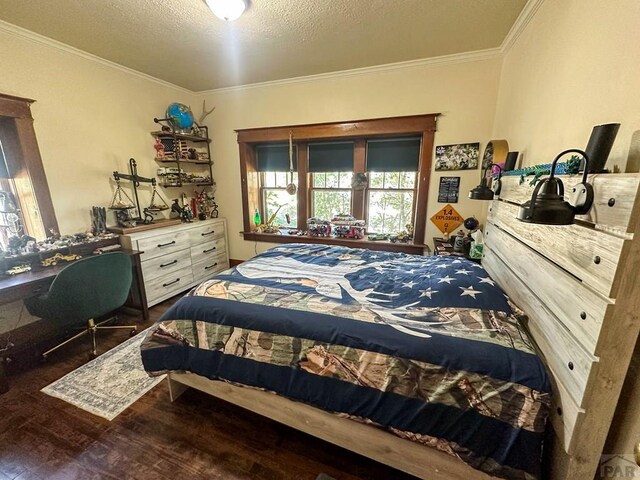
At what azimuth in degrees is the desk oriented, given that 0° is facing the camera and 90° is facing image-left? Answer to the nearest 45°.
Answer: approximately 315°

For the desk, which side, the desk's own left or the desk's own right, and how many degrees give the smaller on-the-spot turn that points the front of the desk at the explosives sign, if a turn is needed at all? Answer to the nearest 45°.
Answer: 0° — it already faces it

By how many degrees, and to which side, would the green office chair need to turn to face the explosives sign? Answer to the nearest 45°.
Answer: approximately 180°

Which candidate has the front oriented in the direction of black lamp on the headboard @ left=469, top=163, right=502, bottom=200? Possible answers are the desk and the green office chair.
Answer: the desk

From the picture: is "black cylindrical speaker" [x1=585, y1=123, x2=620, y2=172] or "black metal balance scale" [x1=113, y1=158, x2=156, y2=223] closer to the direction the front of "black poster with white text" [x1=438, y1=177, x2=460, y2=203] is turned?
the black cylindrical speaker

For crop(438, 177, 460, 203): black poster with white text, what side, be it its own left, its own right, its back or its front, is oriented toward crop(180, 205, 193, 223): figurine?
right

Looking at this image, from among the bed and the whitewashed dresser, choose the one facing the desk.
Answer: the bed

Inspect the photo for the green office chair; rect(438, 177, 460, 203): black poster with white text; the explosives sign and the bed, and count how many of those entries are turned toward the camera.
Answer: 2

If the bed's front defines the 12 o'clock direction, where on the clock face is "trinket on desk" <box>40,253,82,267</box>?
The trinket on desk is roughly at 12 o'clock from the bed.

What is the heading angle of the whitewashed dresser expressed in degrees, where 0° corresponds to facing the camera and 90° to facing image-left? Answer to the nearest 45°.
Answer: approximately 315°

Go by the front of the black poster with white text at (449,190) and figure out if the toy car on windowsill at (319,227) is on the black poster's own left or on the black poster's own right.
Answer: on the black poster's own right

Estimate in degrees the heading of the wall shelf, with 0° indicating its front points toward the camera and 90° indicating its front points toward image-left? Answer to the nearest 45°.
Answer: approximately 315°
